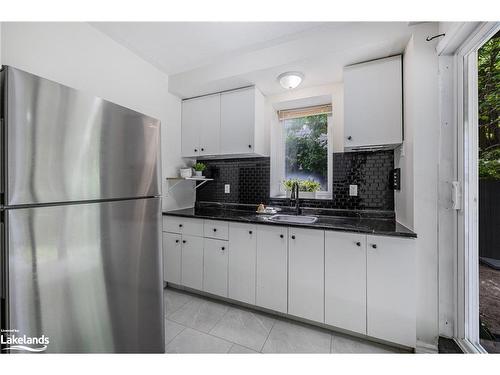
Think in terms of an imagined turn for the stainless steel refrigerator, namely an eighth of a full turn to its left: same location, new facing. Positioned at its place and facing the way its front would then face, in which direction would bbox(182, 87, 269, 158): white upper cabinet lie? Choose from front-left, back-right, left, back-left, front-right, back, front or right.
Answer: front-left

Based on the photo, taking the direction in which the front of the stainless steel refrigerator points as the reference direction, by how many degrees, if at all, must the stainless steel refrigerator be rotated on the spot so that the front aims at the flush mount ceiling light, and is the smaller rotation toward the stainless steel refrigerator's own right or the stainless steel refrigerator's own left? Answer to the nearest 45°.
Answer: approximately 45° to the stainless steel refrigerator's own left

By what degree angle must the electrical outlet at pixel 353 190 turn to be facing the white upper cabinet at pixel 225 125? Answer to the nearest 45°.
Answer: approximately 90° to its right

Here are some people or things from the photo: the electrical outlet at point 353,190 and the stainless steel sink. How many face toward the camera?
2

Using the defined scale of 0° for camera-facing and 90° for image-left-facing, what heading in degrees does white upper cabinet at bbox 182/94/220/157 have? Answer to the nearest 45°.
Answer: approximately 45°

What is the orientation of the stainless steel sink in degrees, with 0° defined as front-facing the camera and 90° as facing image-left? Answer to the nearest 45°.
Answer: approximately 0°

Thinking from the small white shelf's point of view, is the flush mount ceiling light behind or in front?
in front

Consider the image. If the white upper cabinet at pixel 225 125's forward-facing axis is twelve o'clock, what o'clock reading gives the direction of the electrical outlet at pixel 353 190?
The electrical outlet is roughly at 8 o'clock from the white upper cabinet.
